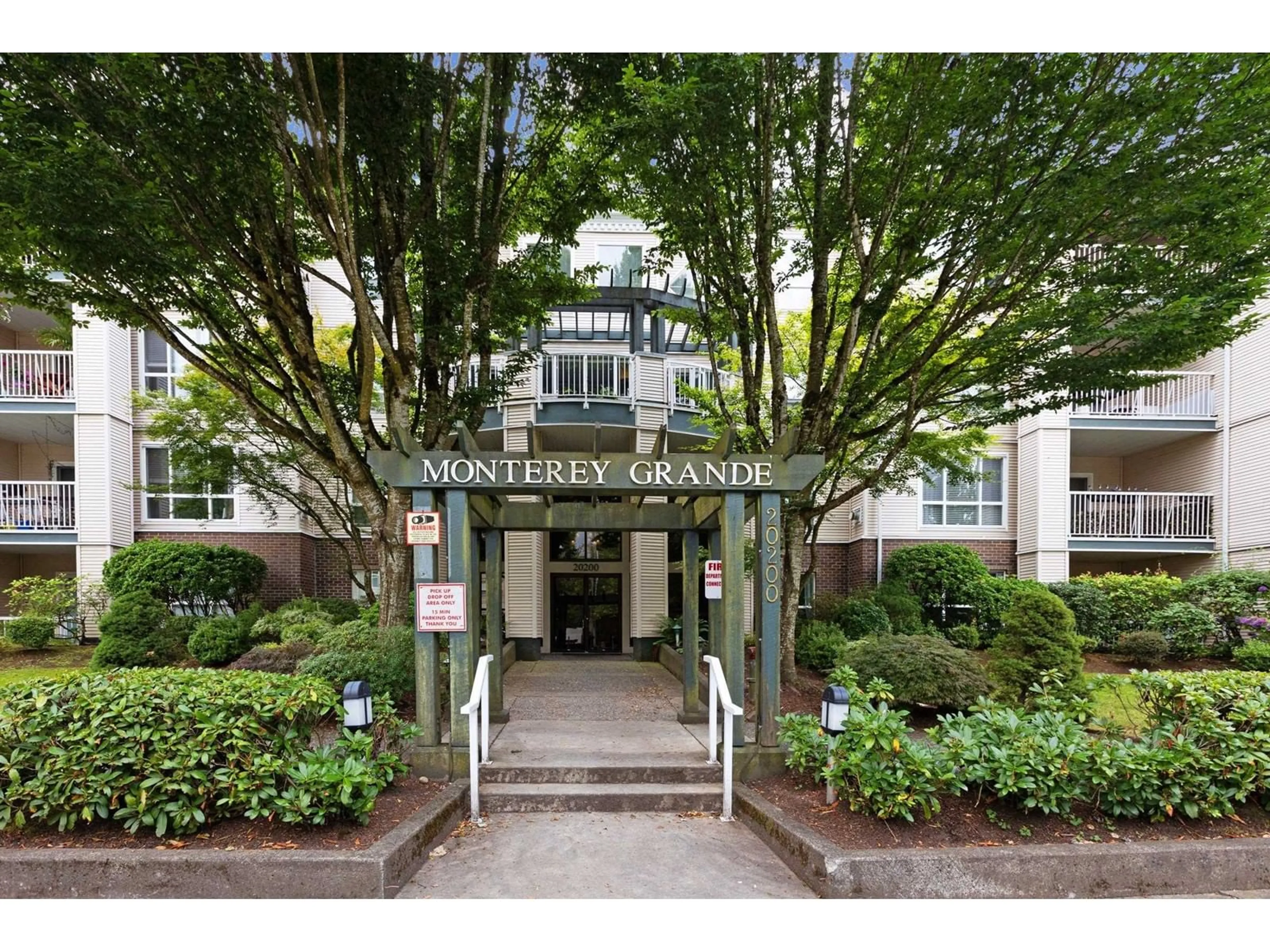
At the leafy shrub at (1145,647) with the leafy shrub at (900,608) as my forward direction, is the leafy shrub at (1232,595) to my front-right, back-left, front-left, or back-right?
back-right

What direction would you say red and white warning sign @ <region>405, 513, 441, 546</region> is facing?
toward the camera

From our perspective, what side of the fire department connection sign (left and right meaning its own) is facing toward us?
front

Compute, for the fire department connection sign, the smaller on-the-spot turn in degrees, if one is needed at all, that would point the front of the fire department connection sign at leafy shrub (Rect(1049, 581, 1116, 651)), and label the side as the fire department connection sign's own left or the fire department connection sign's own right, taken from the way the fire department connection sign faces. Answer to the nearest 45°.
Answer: approximately 135° to the fire department connection sign's own left

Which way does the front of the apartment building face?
toward the camera

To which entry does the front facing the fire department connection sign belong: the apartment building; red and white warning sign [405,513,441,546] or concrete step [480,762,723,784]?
the apartment building
